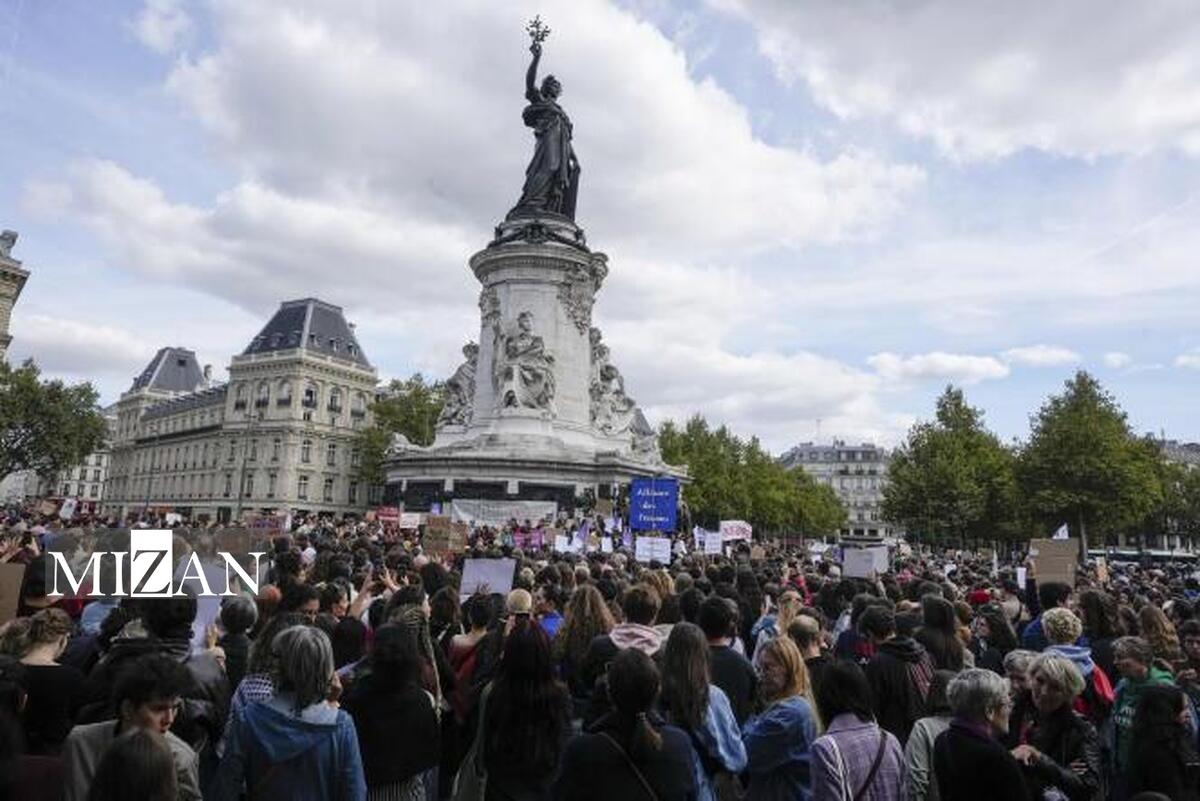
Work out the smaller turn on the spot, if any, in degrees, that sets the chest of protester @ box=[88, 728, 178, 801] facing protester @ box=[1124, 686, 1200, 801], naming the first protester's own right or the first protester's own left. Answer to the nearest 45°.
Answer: approximately 90° to the first protester's own right

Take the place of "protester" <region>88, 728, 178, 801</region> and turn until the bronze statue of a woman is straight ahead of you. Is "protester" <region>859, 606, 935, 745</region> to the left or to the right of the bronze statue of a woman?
right

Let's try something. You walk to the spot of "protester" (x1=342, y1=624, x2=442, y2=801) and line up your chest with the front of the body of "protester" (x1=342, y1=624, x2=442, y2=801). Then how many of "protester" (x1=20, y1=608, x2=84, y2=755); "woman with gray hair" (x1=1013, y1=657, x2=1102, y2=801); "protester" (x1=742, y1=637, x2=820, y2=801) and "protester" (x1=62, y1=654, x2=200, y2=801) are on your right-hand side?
2

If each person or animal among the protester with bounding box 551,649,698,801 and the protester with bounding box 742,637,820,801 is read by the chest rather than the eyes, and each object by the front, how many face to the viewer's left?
1

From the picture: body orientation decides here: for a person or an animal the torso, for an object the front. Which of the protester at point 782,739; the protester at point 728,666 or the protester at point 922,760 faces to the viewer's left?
the protester at point 782,739

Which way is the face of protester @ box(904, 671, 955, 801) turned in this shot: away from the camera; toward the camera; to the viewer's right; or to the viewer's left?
away from the camera

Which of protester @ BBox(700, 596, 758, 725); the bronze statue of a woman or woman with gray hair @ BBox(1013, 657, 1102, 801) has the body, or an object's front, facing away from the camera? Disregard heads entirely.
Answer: the protester

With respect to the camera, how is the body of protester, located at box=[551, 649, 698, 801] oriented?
away from the camera

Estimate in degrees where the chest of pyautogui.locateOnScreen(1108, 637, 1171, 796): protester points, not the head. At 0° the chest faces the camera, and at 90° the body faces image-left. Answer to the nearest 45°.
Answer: approximately 45°

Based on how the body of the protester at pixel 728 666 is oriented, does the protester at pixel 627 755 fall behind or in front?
behind

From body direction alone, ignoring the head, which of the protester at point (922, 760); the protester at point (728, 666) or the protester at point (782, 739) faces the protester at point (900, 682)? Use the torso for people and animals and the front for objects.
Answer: the protester at point (922, 760)

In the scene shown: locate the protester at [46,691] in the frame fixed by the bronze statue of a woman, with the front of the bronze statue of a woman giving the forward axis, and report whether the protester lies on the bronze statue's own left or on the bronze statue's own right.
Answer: on the bronze statue's own right

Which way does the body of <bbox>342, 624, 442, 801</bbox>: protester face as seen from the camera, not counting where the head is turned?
away from the camera

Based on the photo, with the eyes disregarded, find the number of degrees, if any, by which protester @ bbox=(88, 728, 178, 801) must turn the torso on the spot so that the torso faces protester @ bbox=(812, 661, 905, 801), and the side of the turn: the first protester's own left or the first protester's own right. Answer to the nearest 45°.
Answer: approximately 90° to the first protester's own right

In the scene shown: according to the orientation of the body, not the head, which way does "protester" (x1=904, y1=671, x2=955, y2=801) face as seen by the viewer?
away from the camera

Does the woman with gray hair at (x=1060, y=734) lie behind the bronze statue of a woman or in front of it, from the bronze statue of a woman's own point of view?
in front
